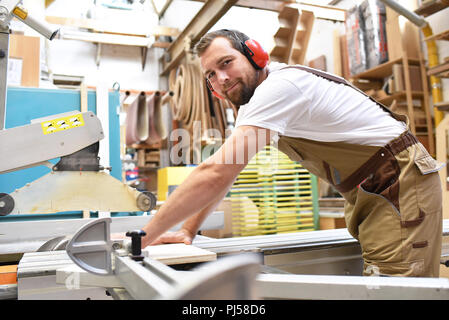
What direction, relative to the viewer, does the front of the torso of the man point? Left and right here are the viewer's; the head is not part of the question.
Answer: facing to the left of the viewer

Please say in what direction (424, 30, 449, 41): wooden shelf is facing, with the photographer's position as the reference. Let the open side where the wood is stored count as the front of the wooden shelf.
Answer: facing the viewer and to the left of the viewer

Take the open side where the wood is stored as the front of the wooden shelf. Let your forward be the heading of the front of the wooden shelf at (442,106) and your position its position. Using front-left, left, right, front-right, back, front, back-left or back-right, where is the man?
front-left

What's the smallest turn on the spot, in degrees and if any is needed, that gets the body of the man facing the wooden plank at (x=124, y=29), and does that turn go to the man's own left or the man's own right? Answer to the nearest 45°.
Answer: approximately 45° to the man's own right

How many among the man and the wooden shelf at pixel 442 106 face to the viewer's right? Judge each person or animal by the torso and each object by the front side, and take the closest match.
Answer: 0

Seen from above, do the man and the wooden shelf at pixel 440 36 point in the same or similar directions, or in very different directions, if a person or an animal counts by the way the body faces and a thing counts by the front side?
same or similar directions

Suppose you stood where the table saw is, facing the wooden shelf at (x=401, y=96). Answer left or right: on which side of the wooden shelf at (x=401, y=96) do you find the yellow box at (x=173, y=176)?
left

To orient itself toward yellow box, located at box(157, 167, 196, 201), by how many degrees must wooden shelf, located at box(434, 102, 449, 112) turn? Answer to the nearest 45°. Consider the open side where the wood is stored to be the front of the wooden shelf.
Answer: approximately 45° to its right

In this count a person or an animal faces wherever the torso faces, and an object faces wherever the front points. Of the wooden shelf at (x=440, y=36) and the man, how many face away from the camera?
0

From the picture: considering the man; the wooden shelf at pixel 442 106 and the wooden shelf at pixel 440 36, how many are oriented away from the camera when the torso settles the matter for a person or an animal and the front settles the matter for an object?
0

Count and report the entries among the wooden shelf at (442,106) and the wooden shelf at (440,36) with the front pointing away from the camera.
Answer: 0

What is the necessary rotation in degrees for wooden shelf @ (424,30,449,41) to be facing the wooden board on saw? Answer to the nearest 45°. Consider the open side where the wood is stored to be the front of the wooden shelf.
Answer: approximately 45° to its left
